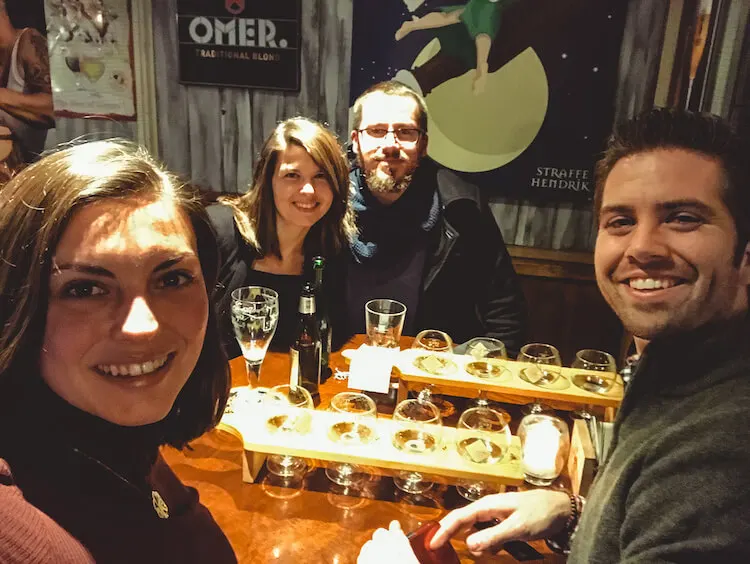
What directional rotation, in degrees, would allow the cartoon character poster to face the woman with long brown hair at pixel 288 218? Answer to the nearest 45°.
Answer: approximately 45° to its right

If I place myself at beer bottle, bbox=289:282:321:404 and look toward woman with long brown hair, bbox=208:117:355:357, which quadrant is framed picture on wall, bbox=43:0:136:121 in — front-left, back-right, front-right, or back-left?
front-left

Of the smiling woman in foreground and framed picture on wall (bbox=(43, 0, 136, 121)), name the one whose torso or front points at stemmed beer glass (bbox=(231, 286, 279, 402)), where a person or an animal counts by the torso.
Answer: the framed picture on wall

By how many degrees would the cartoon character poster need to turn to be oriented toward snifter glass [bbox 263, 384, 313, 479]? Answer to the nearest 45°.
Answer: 0° — it already faces it

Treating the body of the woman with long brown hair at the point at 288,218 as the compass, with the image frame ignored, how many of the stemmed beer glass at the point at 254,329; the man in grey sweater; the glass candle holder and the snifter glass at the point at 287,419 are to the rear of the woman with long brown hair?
0

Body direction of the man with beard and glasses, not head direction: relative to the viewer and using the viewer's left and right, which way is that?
facing the viewer

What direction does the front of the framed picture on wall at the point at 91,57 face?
toward the camera

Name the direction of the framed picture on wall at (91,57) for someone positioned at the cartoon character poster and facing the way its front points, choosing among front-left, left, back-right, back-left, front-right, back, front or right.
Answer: right

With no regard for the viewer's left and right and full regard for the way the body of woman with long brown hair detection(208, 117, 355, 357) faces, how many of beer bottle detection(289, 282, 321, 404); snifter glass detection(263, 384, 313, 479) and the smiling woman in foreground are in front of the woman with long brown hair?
3

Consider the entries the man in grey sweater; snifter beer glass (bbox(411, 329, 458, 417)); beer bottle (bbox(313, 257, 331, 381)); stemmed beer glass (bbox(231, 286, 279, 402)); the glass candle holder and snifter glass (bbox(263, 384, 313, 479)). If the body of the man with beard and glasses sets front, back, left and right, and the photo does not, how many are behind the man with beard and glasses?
0

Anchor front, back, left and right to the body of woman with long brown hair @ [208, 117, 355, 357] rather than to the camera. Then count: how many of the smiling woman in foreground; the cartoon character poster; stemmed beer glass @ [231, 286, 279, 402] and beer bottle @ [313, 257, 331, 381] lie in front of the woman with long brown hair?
3

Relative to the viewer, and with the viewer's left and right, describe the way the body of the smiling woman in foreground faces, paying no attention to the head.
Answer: facing the viewer and to the right of the viewer

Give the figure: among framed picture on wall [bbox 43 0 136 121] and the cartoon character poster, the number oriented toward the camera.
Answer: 2

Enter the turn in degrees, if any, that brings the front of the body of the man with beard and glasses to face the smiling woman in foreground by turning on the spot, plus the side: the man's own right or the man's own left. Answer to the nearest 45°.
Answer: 0° — they already face them

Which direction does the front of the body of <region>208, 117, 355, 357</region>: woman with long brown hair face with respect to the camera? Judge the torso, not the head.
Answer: toward the camera

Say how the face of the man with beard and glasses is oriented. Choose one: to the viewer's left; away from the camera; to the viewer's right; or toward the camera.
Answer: toward the camera

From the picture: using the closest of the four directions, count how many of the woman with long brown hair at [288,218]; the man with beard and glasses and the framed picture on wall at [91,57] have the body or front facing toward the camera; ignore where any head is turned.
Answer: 3

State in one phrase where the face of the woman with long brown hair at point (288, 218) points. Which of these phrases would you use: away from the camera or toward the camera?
toward the camera

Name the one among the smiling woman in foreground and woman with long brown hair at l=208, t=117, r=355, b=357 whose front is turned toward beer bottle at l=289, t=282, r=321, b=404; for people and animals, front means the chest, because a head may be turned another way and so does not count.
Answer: the woman with long brown hair

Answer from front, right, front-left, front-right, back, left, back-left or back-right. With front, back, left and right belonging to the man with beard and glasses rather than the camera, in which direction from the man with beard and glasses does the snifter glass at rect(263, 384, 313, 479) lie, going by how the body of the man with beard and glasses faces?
front

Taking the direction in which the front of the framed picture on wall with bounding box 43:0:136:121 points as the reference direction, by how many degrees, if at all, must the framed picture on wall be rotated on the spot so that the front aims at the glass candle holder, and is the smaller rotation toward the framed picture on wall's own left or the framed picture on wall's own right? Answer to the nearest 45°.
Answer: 0° — it already faces it
